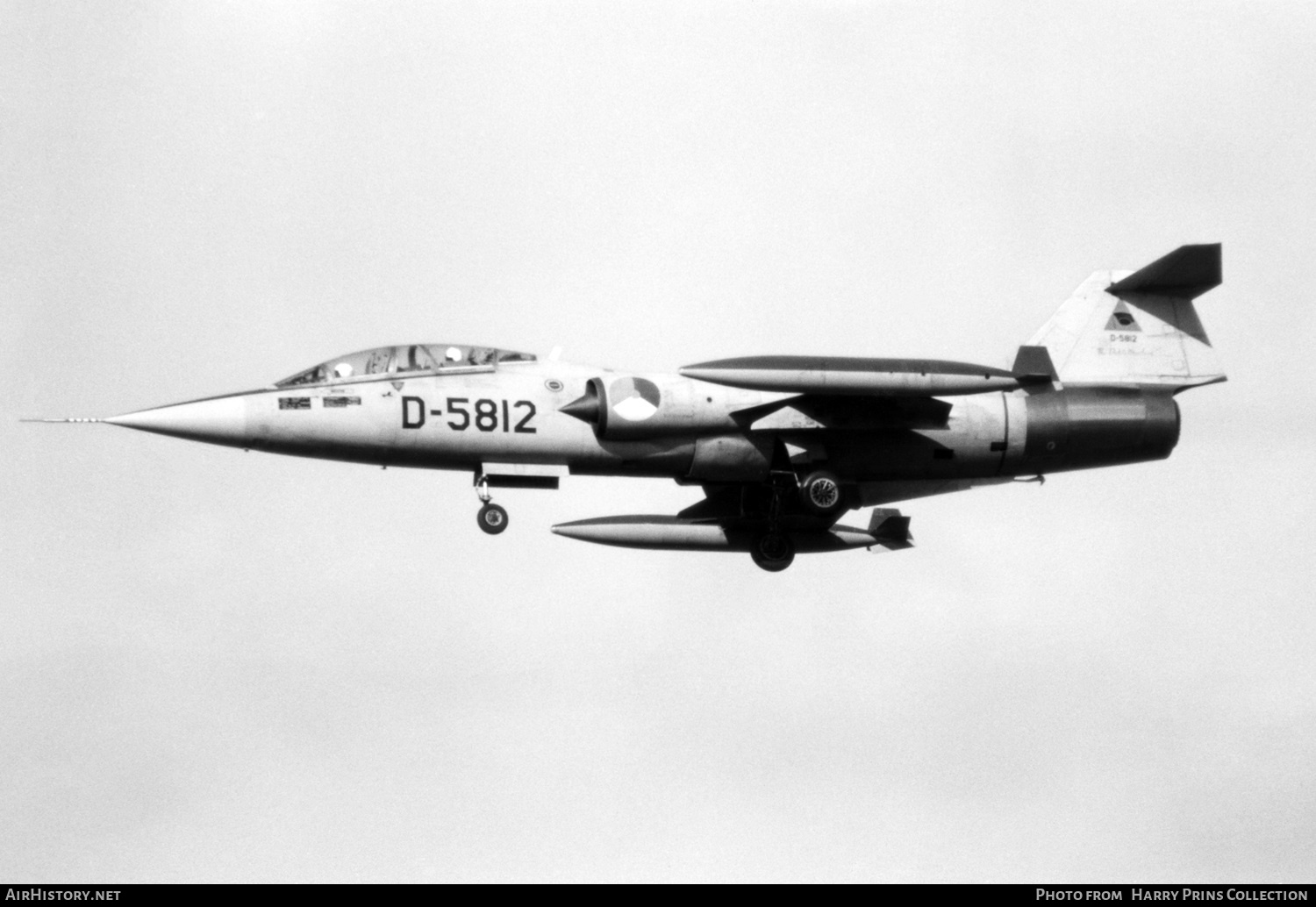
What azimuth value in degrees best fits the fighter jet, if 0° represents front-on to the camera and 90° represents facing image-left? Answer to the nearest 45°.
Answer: approximately 90°
